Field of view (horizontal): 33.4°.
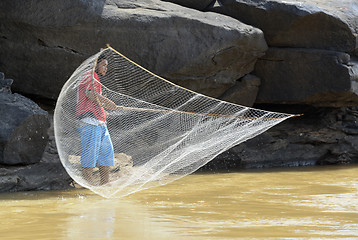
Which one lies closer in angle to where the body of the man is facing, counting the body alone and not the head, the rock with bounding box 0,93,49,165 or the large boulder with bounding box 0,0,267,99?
the large boulder

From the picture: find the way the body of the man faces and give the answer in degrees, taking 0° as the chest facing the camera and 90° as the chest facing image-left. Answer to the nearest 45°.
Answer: approximately 270°

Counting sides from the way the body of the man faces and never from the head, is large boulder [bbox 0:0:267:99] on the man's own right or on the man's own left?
on the man's own left

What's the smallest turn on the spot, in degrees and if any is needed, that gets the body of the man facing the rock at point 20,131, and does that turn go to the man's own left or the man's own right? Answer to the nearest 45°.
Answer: approximately 135° to the man's own left

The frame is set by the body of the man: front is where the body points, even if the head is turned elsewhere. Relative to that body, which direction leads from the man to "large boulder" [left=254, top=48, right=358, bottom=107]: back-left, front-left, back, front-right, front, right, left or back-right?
front-left

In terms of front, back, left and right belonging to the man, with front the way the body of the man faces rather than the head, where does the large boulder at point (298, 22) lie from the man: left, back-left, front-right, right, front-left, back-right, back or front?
front-left
